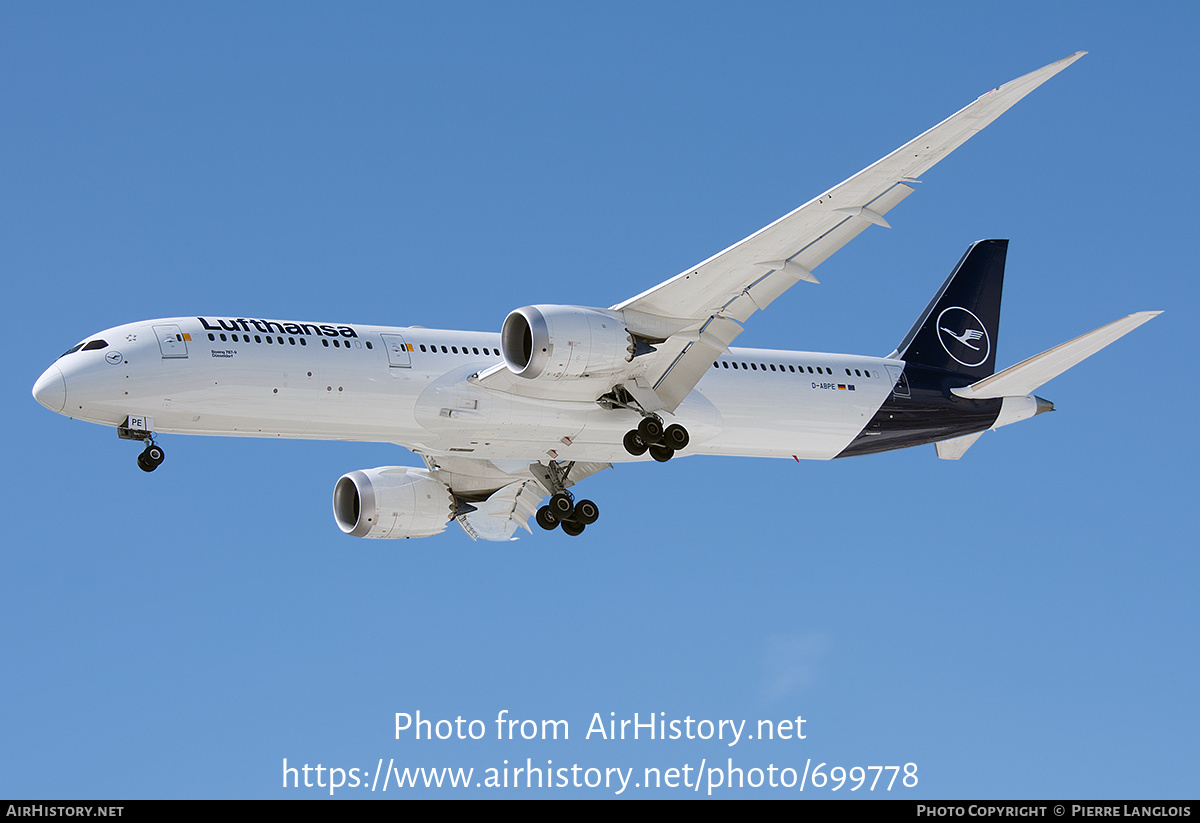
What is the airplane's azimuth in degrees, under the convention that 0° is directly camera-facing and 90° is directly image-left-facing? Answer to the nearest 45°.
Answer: approximately 45°
